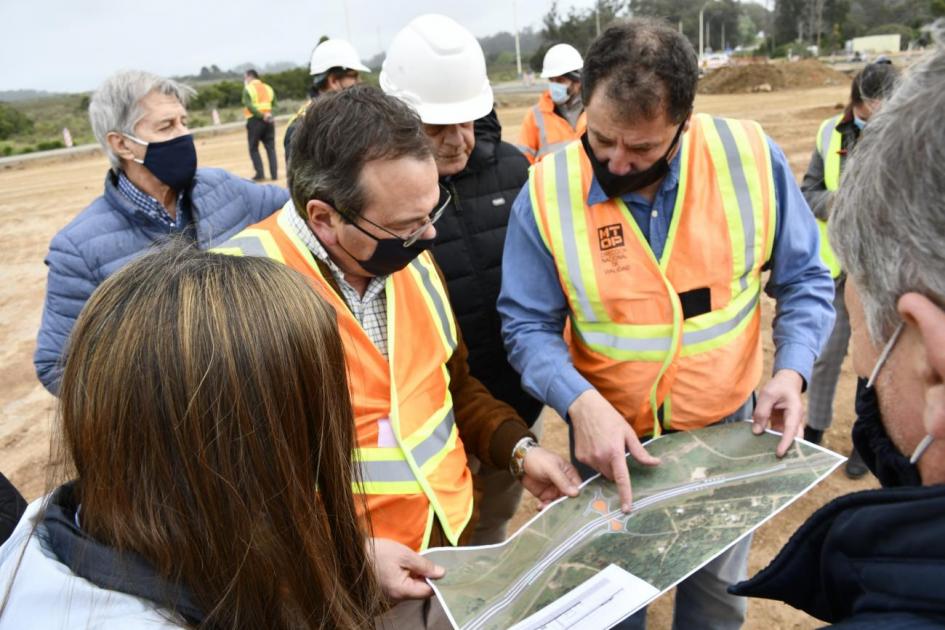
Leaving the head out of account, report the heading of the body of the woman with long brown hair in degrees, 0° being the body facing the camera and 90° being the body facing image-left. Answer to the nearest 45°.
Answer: approximately 225°

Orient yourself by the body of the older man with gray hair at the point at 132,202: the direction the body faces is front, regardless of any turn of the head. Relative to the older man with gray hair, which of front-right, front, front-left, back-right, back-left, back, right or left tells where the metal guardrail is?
back-left

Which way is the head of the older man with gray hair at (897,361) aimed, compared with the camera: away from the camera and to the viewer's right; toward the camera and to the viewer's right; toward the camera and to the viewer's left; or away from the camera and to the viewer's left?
away from the camera and to the viewer's left

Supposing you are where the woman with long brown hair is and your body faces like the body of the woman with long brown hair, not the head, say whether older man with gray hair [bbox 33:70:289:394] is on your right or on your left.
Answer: on your left

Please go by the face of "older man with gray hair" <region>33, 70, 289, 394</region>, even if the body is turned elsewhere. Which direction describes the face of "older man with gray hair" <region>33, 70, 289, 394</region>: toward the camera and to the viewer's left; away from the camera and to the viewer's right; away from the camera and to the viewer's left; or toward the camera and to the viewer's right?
toward the camera and to the viewer's right

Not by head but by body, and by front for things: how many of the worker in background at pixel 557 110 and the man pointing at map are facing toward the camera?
2

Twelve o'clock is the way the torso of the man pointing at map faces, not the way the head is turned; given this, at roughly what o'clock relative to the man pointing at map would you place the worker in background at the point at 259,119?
The worker in background is roughly at 5 o'clock from the man pointing at map.

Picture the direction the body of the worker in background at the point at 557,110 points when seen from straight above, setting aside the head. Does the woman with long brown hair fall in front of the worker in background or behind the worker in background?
in front

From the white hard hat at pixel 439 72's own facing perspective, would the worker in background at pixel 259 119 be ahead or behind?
behind

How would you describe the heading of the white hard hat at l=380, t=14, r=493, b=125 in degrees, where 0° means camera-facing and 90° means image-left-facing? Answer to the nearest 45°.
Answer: approximately 315°

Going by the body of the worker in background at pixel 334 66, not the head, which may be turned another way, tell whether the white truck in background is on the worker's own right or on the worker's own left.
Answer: on the worker's own left
